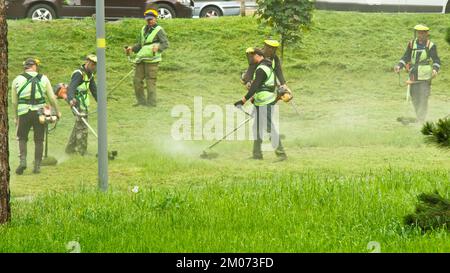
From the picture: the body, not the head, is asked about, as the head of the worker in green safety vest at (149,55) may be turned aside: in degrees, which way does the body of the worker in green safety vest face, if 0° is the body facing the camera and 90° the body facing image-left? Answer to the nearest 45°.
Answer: approximately 45°

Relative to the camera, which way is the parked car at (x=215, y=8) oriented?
to the viewer's left

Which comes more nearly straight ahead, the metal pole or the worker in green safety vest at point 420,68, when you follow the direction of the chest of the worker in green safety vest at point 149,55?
the metal pole

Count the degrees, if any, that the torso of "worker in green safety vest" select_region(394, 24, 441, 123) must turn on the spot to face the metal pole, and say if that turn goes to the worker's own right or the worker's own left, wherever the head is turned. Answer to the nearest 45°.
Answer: approximately 45° to the worker's own right
